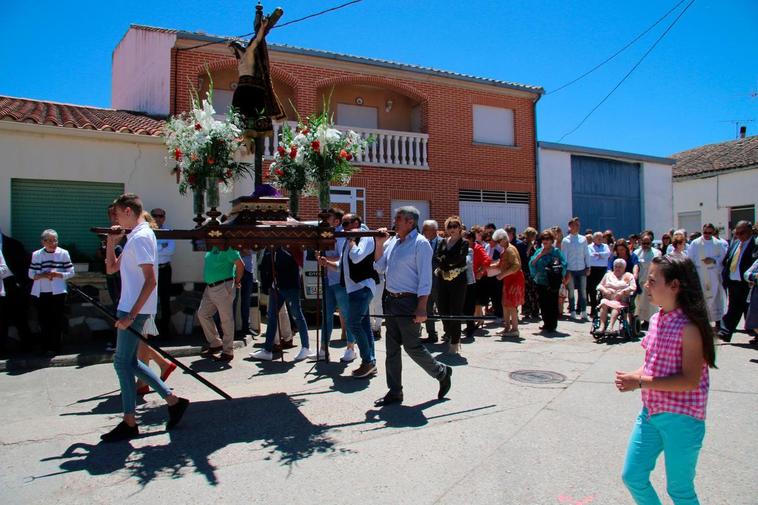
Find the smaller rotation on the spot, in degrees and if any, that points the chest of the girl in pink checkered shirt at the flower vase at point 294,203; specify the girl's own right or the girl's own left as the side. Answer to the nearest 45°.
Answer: approximately 45° to the girl's own right

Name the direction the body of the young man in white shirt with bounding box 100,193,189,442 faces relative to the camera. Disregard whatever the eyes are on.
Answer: to the viewer's left

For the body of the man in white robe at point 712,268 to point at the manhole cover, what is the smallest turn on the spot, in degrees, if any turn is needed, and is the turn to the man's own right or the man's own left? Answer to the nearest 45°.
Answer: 0° — they already face it

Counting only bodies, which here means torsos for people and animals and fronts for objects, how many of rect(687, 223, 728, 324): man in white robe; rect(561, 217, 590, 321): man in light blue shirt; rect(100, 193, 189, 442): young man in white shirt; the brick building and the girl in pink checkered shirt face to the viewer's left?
2

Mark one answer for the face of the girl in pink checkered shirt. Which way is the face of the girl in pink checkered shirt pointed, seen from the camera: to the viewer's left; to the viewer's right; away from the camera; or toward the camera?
to the viewer's left

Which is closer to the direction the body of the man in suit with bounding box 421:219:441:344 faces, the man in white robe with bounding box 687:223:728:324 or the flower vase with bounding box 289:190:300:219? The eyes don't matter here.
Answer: the flower vase

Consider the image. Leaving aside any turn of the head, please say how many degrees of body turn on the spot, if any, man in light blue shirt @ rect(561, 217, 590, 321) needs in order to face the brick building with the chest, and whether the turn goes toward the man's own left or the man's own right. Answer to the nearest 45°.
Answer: approximately 135° to the man's own right

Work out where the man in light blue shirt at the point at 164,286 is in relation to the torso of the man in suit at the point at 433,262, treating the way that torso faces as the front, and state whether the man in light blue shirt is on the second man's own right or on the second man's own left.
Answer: on the second man's own right

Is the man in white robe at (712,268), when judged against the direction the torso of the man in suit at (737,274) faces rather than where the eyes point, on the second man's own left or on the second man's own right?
on the second man's own right

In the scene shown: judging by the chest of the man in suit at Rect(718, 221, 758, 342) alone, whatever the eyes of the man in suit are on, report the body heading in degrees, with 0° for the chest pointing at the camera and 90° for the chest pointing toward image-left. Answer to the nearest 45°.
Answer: approximately 45°

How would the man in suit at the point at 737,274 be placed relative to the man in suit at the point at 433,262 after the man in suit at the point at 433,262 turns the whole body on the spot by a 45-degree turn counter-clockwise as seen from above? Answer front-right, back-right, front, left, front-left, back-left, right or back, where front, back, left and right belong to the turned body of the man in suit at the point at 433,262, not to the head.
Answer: left

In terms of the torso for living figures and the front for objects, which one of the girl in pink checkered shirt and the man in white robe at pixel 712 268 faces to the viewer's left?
the girl in pink checkered shirt

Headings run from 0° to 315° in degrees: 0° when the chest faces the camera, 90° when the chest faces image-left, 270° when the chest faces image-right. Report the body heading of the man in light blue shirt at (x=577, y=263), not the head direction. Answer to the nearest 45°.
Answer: approximately 0°

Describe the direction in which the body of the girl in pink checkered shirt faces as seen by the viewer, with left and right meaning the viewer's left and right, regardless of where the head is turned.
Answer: facing to the left of the viewer
